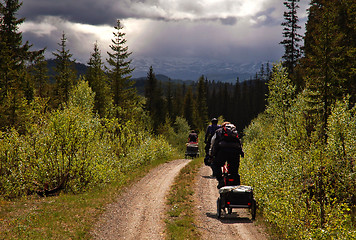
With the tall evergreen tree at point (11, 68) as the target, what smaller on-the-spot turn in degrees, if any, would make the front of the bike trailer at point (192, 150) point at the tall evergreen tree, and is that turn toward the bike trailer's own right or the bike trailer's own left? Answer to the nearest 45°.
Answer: approximately 90° to the bike trailer's own left

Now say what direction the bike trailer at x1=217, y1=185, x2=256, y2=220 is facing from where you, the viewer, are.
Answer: facing away from the viewer

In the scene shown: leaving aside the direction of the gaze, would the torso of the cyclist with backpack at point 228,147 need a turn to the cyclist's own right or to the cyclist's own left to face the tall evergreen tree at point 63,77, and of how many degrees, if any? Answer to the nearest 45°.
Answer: approximately 45° to the cyclist's own left

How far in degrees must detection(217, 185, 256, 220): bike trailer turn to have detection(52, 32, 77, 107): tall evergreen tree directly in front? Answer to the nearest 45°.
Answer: approximately 45° to its left

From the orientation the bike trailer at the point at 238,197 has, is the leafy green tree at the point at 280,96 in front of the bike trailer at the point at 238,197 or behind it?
in front

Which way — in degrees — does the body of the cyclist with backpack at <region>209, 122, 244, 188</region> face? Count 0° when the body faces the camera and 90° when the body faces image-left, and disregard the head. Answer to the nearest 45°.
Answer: approximately 180°

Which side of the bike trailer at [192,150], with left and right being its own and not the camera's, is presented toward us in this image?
back
